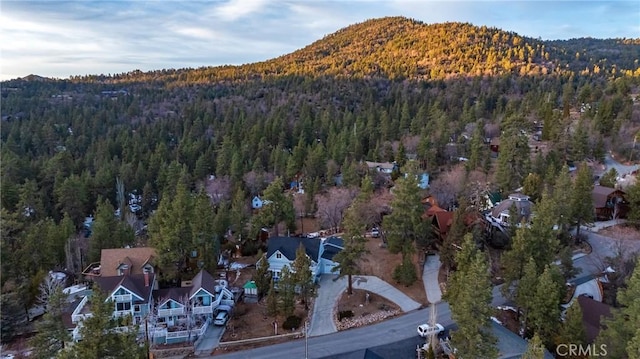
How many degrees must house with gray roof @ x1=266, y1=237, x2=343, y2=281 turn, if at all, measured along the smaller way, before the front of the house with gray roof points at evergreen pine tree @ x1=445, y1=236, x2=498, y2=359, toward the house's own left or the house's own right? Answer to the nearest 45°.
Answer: approximately 45° to the house's own left

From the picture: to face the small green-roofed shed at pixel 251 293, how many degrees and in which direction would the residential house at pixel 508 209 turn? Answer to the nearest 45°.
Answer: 0° — it already faces it

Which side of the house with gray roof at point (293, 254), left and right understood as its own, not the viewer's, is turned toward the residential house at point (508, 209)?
left

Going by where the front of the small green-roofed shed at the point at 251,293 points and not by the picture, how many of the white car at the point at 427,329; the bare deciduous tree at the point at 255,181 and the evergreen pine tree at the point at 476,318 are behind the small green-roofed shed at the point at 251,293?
1

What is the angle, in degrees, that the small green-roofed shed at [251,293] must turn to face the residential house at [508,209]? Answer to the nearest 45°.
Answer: approximately 90° to its left

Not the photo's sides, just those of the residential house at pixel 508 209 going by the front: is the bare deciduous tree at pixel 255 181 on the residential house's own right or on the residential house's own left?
on the residential house's own right

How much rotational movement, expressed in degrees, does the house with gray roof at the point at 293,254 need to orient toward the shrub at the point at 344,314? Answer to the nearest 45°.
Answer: approximately 45° to its left

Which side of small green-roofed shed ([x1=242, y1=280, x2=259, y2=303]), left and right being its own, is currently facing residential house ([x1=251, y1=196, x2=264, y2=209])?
back

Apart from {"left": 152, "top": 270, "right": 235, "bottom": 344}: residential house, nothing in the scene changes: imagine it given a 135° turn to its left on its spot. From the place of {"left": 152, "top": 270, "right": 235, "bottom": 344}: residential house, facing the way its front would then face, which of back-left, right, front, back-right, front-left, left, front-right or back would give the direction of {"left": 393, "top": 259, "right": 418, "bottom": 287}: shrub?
front-right

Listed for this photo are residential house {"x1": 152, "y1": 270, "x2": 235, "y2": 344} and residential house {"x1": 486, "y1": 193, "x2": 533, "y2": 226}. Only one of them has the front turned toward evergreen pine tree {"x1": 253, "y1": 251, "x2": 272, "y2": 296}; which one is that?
residential house {"x1": 486, "y1": 193, "x2": 533, "y2": 226}

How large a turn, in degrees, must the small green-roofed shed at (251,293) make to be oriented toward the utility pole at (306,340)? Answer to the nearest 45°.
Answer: approximately 45° to its left
